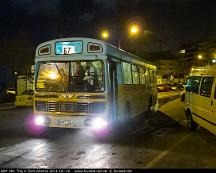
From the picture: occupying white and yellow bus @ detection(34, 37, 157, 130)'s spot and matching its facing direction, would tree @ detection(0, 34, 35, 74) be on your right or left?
on your right
